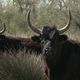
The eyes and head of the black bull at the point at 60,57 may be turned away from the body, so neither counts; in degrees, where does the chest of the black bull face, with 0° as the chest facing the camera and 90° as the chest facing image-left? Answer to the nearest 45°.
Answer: approximately 45°
